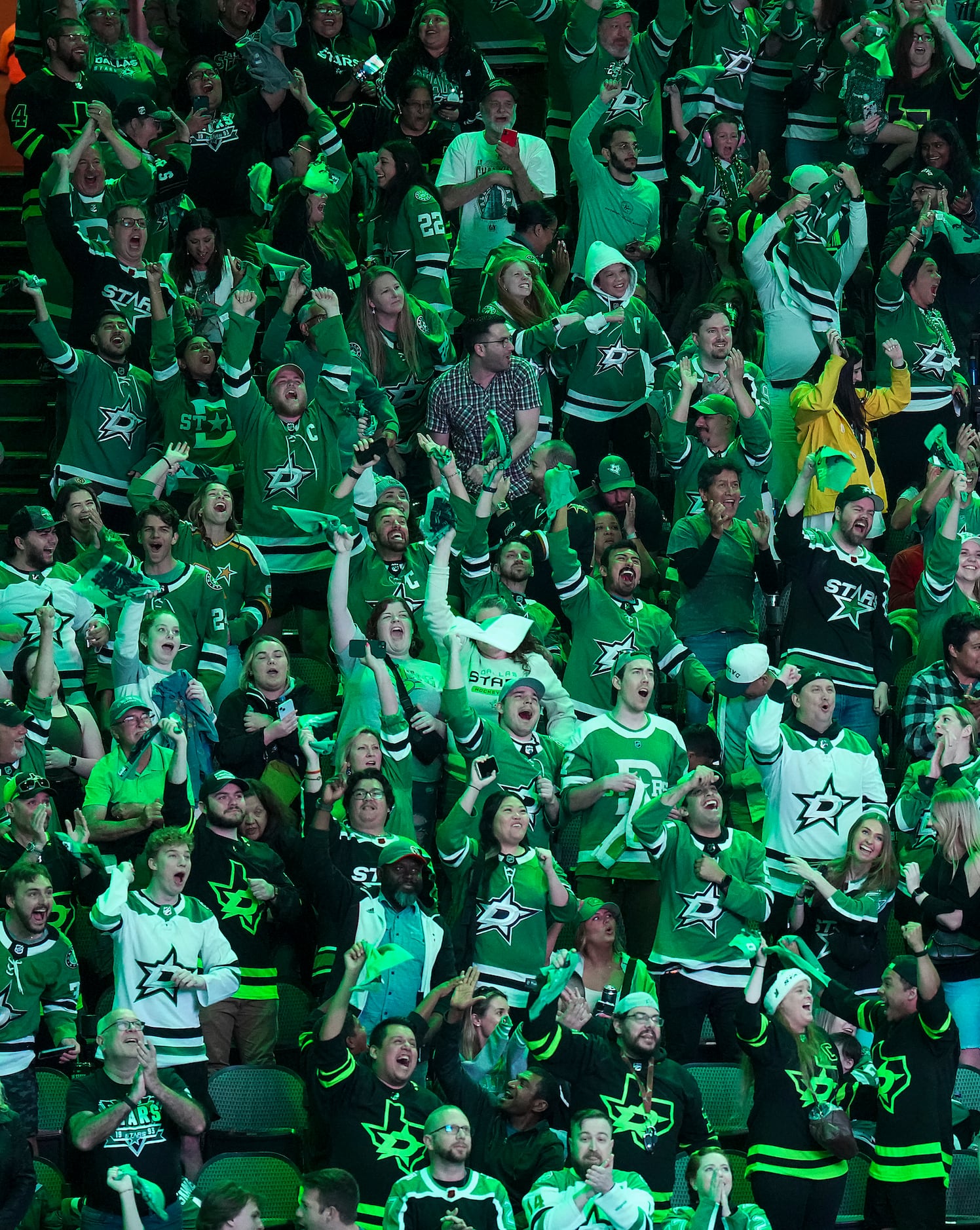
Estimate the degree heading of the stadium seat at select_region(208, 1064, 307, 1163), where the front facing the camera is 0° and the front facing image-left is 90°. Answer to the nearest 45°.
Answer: approximately 0°

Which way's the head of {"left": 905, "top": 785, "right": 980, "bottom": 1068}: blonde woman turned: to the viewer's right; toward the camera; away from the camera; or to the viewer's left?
to the viewer's left

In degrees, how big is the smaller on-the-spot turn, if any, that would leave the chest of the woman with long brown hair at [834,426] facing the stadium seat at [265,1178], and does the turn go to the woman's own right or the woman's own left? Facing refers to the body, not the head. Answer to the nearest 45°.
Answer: approximately 45° to the woman's own right

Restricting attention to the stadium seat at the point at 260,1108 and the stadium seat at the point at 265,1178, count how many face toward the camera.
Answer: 2

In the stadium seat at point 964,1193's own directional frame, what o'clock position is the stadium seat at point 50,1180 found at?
the stadium seat at point 50,1180 is roughly at 2 o'clock from the stadium seat at point 964,1193.

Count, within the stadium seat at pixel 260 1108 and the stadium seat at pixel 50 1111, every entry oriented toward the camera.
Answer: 2

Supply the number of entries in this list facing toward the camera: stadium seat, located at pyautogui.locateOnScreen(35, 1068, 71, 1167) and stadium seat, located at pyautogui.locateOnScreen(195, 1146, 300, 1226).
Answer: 2

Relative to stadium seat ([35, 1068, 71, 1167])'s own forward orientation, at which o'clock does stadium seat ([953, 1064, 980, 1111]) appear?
stadium seat ([953, 1064, 980, 1111]) is roughly at 9 o'clock from stadium seat ([35, 1068, 71, 1167]).

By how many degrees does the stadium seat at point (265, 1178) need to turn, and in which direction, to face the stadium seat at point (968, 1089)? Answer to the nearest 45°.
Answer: approximately 90° to its left

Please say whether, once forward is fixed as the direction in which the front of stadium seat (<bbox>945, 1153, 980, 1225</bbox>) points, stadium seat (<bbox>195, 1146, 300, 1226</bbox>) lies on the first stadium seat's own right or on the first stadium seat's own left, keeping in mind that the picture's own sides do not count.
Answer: on the first stadium seat's own right

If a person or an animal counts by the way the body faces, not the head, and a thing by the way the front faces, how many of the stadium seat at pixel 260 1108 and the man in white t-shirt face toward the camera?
2

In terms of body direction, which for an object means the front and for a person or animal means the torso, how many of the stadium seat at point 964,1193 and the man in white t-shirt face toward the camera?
2

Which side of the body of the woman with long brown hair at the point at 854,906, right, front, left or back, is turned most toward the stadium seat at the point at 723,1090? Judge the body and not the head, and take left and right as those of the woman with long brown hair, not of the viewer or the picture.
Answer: front

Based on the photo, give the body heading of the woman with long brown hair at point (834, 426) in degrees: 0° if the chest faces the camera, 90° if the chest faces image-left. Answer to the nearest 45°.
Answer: approximately 315°

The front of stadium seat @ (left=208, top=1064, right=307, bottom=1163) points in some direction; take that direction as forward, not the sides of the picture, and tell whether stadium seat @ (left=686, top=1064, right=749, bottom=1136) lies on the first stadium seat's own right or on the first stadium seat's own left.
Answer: on the first stadium seat's own left
